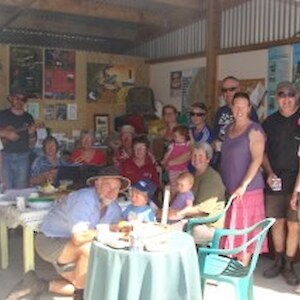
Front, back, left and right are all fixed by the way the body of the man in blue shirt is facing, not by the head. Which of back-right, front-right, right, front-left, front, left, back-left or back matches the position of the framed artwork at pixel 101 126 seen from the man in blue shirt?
back-left

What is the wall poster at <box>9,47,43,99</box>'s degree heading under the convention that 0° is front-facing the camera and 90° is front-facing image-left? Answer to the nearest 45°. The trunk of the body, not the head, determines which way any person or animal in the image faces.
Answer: approximately 0°

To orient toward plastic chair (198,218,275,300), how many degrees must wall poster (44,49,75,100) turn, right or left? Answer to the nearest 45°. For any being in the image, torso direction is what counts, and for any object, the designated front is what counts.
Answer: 0° — it already faces it

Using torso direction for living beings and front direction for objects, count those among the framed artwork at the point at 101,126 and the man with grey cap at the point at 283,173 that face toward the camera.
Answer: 2

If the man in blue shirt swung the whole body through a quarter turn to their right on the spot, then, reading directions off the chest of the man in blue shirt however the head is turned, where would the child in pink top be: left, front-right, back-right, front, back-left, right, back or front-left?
back

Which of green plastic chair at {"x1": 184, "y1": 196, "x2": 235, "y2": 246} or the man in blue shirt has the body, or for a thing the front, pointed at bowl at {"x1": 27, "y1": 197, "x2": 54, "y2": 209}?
the green plastic chair

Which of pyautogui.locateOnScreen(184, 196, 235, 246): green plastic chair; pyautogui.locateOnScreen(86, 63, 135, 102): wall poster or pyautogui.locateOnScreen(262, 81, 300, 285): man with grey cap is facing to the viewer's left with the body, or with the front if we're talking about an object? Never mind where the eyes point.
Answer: the green plastic chair

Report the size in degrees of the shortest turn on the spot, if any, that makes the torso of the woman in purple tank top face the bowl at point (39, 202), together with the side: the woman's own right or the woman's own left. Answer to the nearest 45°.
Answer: approximately 45° to the woman's own right

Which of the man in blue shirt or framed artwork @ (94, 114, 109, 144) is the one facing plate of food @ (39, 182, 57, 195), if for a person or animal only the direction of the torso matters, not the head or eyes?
the framed artwork

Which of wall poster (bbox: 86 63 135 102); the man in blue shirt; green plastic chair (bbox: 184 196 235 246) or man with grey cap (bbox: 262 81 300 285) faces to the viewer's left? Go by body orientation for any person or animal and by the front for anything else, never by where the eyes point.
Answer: the green plastic chair
